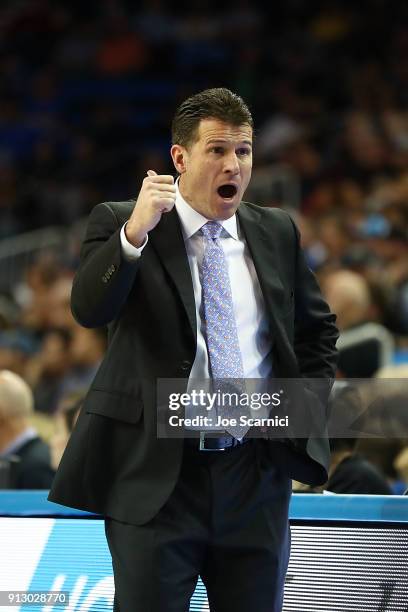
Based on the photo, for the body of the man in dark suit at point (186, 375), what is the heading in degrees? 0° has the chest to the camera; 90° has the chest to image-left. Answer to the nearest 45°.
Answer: approximately 315°

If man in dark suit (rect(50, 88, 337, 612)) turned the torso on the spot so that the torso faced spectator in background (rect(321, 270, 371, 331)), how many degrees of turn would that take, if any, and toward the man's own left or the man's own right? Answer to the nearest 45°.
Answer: approximately 135° to the man's own left

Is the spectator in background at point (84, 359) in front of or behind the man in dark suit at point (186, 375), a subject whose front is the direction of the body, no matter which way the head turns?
behind

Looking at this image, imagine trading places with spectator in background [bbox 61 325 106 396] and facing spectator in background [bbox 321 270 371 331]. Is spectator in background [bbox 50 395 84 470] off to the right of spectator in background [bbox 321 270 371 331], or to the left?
right
